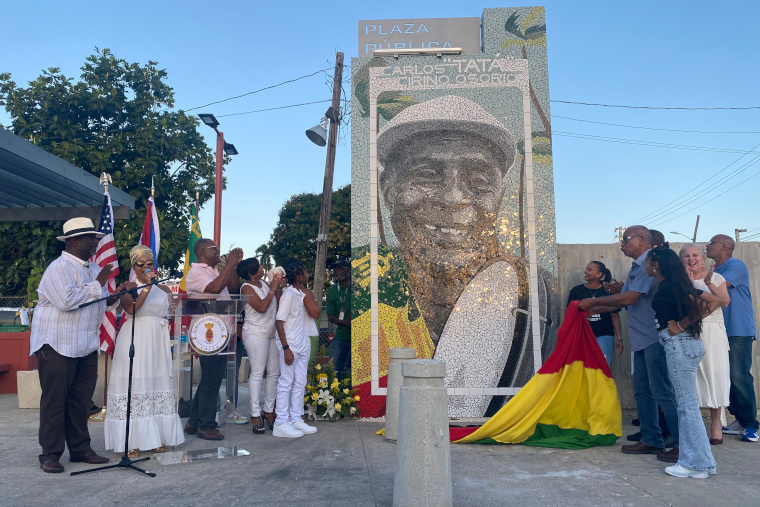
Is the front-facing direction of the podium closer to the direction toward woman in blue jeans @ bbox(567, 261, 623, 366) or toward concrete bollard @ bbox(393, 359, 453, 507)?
the concrete bollard

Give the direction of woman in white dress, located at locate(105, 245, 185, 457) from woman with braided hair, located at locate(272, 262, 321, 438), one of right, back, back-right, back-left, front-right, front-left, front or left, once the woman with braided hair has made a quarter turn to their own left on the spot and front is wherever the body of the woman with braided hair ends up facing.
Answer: back-left

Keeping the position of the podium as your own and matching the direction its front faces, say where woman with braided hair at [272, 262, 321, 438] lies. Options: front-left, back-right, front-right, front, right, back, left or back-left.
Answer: back-left

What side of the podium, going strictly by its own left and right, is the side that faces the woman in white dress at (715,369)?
left

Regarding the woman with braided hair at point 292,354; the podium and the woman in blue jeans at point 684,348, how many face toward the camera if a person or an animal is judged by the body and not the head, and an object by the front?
1

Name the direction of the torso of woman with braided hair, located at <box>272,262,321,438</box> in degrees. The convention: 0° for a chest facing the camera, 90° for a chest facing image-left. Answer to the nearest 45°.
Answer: approximately 270°

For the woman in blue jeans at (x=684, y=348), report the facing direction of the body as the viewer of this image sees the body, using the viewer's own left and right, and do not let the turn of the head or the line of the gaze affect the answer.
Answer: facing to the left of the viewer

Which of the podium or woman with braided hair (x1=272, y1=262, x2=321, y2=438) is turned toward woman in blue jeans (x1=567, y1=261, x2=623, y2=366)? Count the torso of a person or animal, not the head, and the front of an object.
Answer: the woman with braided hair

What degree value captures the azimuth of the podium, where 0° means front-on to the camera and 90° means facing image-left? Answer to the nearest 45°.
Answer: approximately 0°

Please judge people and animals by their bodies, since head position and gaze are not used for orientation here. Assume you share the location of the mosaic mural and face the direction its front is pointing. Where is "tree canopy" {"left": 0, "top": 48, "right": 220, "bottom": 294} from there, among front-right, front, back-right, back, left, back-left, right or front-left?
back-right

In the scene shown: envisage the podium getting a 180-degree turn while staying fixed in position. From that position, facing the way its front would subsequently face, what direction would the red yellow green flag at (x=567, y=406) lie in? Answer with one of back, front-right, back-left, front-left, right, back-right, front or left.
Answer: right
